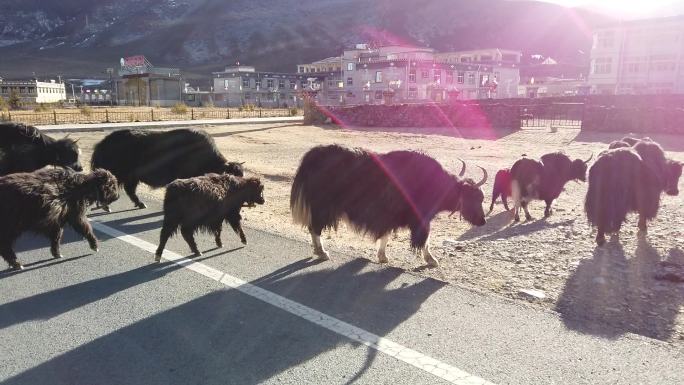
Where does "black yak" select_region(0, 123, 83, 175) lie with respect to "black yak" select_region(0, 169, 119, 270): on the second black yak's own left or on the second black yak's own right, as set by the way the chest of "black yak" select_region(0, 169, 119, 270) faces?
on the second black yak's own left

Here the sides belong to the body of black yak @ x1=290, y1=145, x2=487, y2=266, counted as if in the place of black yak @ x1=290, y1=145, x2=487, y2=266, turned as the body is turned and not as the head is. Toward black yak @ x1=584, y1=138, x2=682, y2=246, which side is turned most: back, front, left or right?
front

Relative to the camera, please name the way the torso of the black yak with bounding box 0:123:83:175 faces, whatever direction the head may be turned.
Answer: to the viewer's right

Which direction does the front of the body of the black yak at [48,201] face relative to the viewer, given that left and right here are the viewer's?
facing to the right of the viewer

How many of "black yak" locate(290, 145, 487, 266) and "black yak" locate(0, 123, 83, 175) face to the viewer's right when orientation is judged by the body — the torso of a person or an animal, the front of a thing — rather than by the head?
2

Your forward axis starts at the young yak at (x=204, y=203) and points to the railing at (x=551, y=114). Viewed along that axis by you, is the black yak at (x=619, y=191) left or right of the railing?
right

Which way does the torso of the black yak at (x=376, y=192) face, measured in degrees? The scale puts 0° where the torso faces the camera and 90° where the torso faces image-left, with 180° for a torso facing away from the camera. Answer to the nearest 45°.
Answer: approximately 270°

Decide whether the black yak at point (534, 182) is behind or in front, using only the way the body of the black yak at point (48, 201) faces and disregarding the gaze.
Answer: in front

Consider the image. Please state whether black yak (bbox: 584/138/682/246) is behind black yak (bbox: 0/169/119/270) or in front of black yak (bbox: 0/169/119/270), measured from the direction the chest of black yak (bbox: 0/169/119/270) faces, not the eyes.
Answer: in front

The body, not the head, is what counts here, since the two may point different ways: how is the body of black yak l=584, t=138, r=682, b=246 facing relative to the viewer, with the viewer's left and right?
facing away from the viewer and to the right of the viewer

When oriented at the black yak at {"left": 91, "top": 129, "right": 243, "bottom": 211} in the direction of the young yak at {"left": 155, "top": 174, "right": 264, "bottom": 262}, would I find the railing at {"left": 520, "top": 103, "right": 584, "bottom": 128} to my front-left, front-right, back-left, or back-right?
back-left
